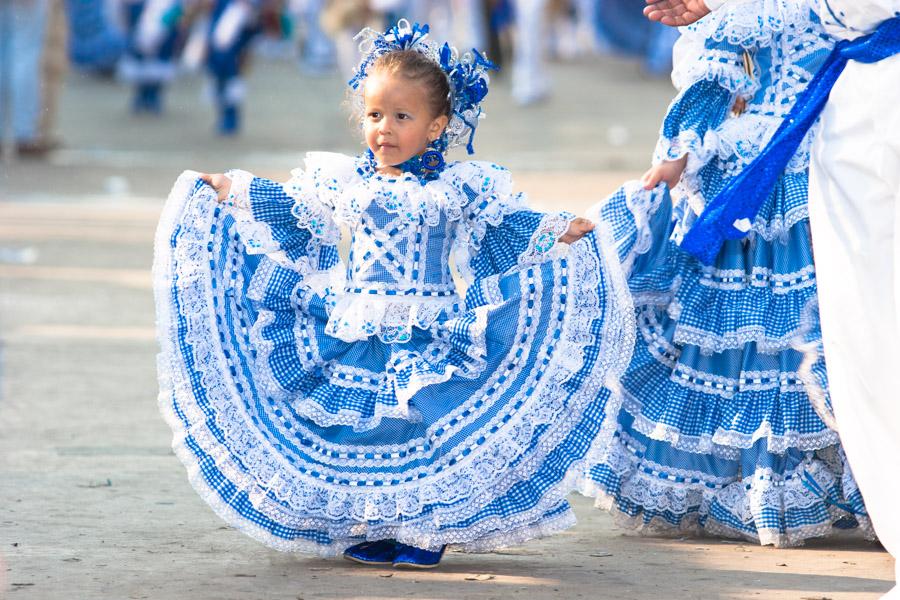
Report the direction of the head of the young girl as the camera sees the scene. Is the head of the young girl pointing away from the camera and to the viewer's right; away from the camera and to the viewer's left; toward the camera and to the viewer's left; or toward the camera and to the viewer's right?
toward the camera and to the viewer's left

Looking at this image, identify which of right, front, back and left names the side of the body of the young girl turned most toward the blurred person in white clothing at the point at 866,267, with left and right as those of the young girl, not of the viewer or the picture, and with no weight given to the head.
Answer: left

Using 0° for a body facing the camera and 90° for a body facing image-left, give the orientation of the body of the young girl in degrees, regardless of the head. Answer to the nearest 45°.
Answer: approximately 0°
